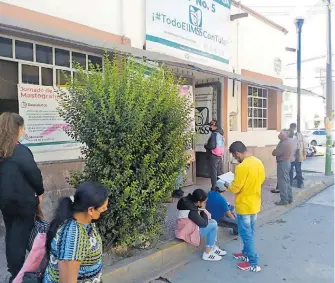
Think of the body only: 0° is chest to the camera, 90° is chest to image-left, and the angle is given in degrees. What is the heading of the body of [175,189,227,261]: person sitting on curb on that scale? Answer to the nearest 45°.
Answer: approximately 270°

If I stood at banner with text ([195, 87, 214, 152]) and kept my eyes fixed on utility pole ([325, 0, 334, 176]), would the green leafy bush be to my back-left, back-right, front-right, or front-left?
back-right

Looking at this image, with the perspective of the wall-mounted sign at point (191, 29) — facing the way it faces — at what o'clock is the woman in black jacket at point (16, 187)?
The woman in black jacket is roughly at 2 o'clock from the wall-mounted sign.

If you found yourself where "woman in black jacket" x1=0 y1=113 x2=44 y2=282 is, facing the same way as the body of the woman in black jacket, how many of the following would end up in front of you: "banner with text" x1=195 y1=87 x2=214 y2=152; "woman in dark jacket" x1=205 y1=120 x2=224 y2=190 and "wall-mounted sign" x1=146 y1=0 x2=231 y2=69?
3

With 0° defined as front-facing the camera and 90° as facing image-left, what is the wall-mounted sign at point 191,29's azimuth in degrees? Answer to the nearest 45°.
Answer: approximately 315°

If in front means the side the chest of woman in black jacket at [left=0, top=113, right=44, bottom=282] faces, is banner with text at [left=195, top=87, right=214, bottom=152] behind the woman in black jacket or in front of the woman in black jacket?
in front

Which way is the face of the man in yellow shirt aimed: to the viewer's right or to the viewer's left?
to the viewer's left

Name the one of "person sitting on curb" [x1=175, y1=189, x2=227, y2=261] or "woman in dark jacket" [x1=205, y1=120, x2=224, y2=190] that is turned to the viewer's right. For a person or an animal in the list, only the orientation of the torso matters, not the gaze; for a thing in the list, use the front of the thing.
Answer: the person sitting on curb
